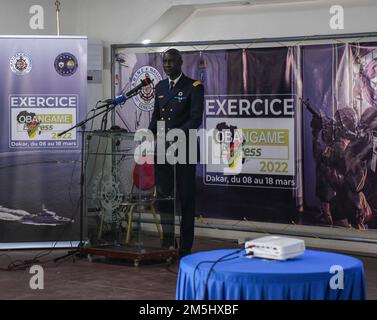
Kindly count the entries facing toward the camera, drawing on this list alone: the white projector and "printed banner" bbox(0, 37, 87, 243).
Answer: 1

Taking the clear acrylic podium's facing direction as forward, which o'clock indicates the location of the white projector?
The white projector is roughly at 10 o'clock from the clear acrylic podium.

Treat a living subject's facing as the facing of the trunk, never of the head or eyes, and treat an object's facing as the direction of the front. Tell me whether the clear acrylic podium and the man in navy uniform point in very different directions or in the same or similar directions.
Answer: same or similar directions

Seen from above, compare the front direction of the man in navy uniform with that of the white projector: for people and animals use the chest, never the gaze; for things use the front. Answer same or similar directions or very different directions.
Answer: very different directions

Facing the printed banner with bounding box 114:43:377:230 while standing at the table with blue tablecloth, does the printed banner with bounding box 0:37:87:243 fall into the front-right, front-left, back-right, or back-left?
front-left

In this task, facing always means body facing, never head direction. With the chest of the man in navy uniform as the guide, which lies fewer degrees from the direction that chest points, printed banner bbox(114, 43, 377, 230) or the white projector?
the white projector

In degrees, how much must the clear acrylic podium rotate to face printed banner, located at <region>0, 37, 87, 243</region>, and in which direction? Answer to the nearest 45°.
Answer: approximately 90° to its right

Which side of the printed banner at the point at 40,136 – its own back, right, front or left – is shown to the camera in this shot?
front

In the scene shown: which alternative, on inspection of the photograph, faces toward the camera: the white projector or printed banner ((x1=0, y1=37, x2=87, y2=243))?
the printed banner

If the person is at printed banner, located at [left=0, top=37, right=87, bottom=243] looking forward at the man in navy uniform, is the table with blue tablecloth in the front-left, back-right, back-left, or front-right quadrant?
front-right

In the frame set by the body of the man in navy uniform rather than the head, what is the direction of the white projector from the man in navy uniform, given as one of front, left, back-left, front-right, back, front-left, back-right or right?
front-left

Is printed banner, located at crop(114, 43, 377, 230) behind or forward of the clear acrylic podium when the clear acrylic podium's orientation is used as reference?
behind

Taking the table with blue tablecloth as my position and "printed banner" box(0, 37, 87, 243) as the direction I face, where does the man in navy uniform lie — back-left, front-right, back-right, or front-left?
front-right

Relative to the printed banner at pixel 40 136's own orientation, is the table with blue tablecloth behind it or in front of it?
in front

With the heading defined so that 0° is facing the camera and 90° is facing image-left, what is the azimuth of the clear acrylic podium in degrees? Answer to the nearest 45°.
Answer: approximately 45°
